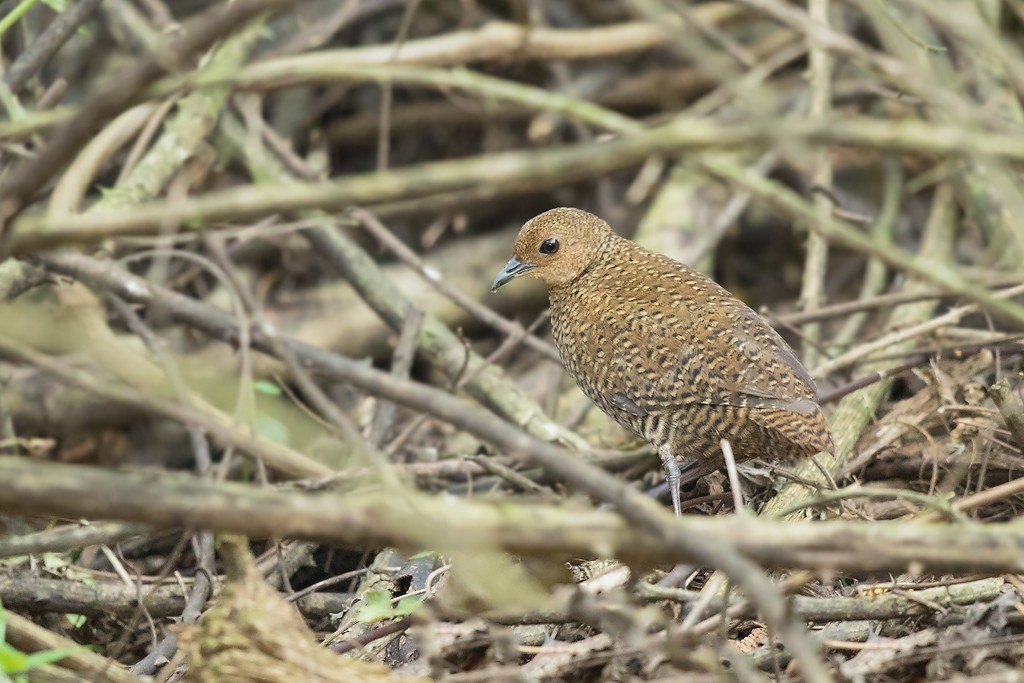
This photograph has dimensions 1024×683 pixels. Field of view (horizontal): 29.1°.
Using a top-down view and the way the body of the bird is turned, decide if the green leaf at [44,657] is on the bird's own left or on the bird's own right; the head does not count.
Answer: on the bird's own left

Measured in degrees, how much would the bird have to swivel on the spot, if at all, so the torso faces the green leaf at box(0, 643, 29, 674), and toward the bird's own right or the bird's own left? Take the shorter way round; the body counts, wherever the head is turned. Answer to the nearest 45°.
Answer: approximately 45° to the bird's own left

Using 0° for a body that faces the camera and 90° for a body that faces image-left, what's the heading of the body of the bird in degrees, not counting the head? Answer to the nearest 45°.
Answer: approximately 90°

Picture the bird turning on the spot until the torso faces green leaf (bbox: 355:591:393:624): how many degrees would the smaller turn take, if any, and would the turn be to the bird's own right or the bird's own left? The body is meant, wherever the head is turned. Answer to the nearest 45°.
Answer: approximately 45° to the bird's own left
